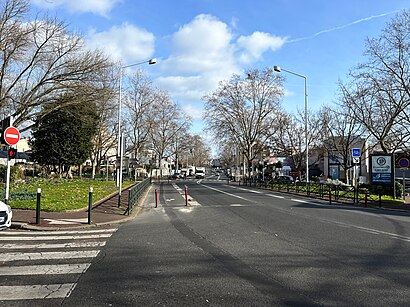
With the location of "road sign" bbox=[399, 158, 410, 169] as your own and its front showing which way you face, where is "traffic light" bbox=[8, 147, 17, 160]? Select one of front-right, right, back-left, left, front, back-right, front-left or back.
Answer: front-right

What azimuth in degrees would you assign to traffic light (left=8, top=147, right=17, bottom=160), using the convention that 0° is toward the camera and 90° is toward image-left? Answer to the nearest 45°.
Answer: approximately 0°

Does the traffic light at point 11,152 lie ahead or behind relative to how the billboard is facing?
ahead

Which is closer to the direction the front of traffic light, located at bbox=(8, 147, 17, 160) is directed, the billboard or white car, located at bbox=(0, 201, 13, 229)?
the white car

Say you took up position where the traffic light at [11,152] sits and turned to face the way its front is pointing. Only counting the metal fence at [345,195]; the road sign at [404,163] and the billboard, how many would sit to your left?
3

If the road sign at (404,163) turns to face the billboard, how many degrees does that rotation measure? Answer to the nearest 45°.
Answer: approximately 135° to its right

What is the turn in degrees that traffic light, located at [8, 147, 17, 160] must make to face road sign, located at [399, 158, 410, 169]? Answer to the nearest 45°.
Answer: approximately 90° to its left

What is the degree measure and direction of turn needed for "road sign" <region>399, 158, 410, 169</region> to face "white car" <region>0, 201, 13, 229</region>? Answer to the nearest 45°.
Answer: approximately 45° to its right

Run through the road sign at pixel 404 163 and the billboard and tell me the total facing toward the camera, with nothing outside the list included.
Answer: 2
